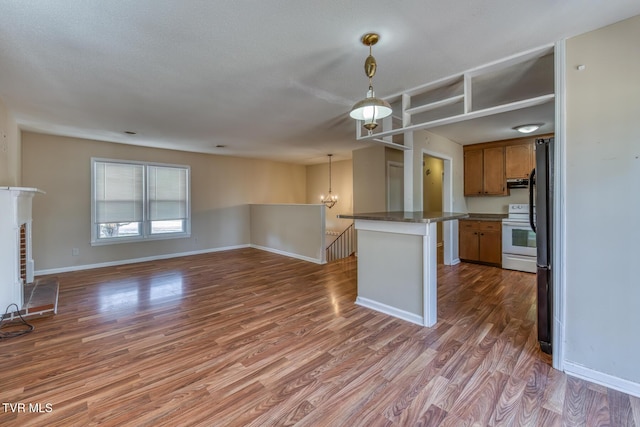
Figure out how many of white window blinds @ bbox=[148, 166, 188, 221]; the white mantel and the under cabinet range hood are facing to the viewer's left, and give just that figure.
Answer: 0

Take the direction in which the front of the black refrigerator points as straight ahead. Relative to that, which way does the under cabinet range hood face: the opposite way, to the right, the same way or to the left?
to the left

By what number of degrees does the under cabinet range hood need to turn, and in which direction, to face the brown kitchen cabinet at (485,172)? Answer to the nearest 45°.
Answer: approximately 90° to its right

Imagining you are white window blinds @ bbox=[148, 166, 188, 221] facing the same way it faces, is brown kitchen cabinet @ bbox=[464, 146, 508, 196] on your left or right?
on your left

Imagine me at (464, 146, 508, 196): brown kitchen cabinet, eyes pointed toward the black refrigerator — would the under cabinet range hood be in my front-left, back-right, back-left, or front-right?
front-left

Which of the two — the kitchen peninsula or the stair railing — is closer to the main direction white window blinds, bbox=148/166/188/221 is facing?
the kitchen peninsula

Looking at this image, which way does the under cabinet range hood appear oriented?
toward the camera

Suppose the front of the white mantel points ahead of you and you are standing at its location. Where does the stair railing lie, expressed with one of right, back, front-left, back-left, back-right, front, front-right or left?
front

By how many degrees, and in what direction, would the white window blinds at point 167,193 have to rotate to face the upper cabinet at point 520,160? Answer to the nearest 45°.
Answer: approximately 45° to its left

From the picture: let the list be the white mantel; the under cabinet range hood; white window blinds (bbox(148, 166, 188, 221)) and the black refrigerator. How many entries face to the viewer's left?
1

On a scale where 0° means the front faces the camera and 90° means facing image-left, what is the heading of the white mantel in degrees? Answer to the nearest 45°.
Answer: approximately 270°

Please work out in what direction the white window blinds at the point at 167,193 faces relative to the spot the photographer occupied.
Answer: facing the viewer

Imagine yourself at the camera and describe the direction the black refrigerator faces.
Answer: facing to the left of the viewer

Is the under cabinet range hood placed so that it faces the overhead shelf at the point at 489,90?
yes

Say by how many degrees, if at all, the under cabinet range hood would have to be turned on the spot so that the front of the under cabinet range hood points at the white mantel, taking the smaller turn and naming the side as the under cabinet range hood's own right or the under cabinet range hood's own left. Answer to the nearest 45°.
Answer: approximately 45° to the under cabinet range hood's own right
